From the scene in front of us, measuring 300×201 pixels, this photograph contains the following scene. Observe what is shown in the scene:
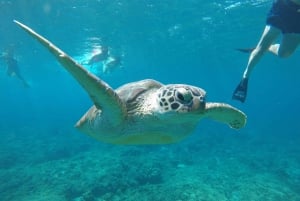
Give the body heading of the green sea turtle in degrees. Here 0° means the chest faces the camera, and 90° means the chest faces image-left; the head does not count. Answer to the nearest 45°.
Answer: approximately 315°

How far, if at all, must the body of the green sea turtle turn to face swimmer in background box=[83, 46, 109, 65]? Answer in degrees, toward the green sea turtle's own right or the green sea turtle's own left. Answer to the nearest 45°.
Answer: approximately 135° to the green sea turtle's own left

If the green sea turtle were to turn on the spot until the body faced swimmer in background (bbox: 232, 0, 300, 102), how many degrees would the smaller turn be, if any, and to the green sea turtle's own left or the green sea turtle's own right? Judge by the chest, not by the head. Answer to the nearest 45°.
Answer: approximately 90° to the green sea turtle's own left
